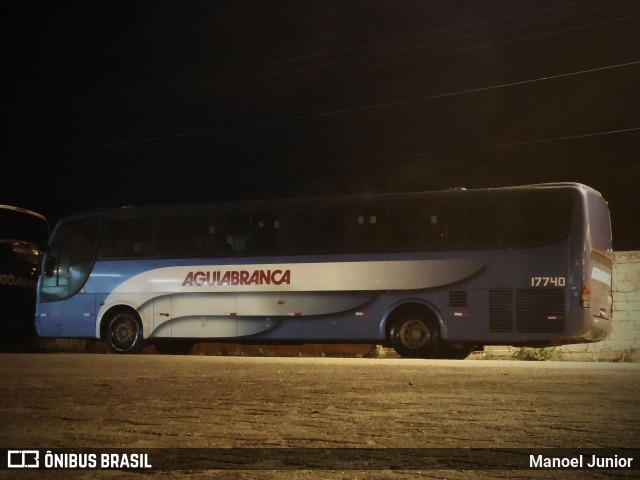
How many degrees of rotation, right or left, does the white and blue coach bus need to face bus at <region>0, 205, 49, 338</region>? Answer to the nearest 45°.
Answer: approximately 45° to its right

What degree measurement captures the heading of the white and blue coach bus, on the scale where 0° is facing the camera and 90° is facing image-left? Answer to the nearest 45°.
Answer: approximately 90°
